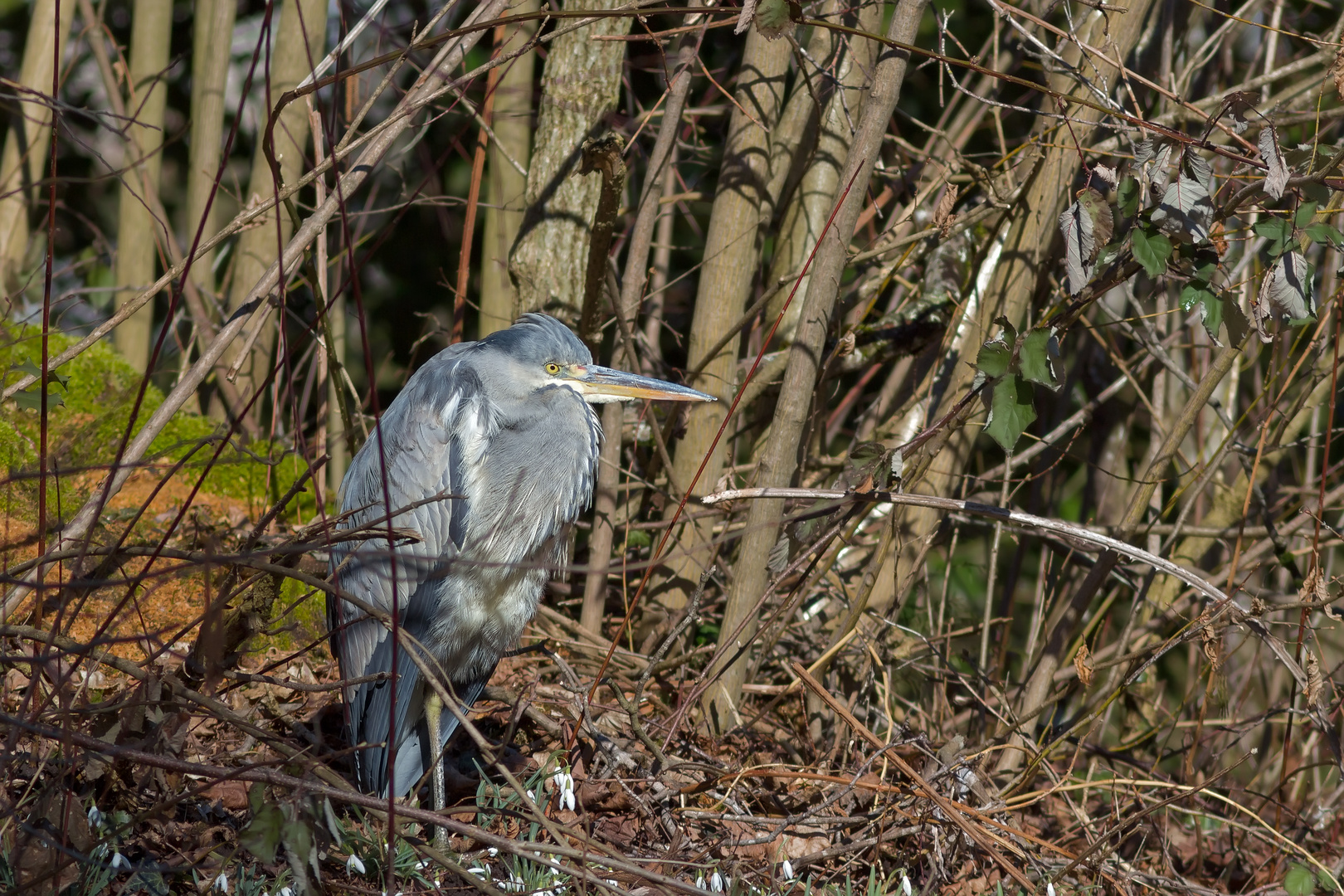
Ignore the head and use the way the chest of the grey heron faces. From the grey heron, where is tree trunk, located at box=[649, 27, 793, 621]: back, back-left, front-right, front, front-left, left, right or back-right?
front-left

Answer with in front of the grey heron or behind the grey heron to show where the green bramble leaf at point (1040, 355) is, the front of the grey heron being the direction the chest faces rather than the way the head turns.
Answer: in front

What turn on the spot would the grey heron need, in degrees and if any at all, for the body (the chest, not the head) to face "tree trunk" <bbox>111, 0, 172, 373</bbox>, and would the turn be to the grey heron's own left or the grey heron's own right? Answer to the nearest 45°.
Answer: approximately 135° to the grey heron's own left

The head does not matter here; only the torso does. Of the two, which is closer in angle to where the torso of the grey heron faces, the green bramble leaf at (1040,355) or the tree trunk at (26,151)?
the green bramble leaf

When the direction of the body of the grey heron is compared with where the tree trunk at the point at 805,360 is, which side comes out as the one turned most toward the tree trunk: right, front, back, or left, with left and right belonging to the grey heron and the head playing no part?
front

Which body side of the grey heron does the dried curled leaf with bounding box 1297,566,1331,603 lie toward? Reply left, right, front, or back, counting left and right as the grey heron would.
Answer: front

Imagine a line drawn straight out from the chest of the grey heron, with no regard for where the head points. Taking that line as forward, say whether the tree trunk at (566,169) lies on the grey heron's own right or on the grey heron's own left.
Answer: on the grey heron's own left

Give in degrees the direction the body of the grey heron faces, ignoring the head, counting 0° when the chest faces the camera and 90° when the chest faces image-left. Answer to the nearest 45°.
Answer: approximately 270°

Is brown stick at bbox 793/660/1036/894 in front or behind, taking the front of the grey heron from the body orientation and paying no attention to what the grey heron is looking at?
in front

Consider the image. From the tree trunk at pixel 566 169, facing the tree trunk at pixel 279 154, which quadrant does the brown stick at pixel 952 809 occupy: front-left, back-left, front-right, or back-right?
back-left
